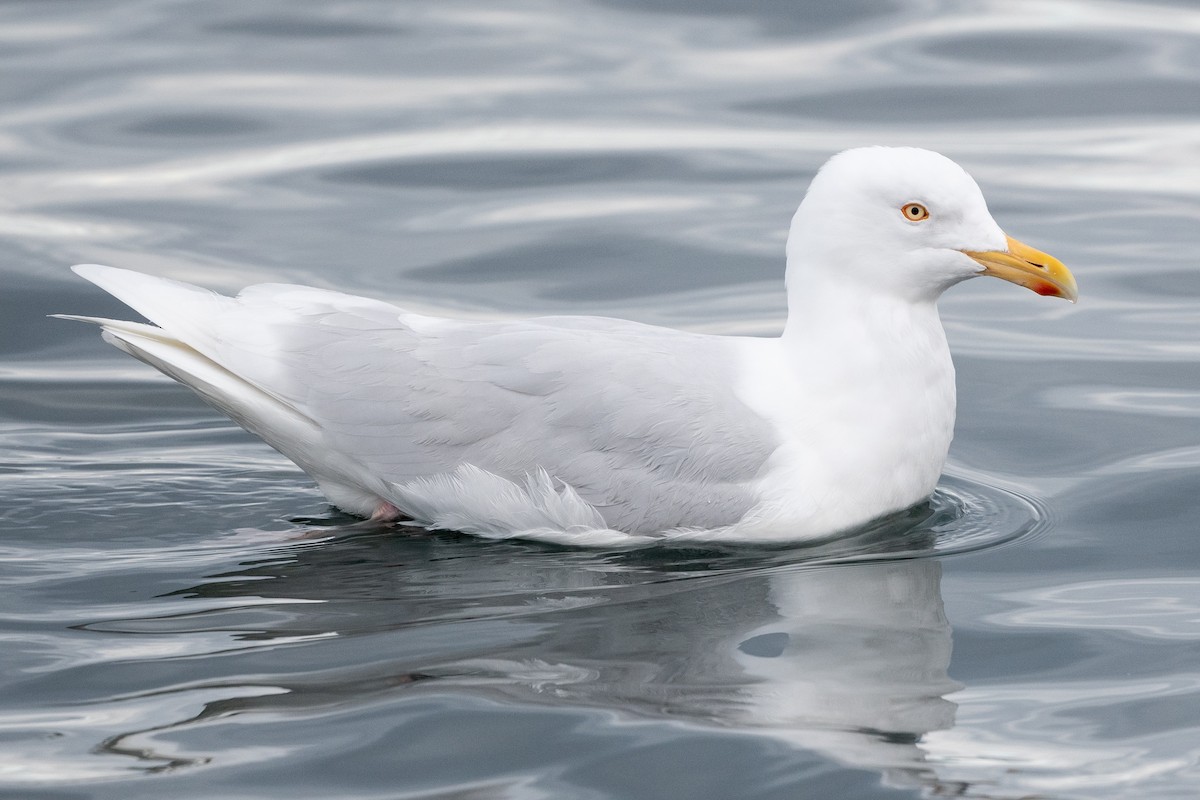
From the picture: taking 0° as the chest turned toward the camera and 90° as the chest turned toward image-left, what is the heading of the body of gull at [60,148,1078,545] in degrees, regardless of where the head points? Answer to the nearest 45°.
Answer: approximately 270°
